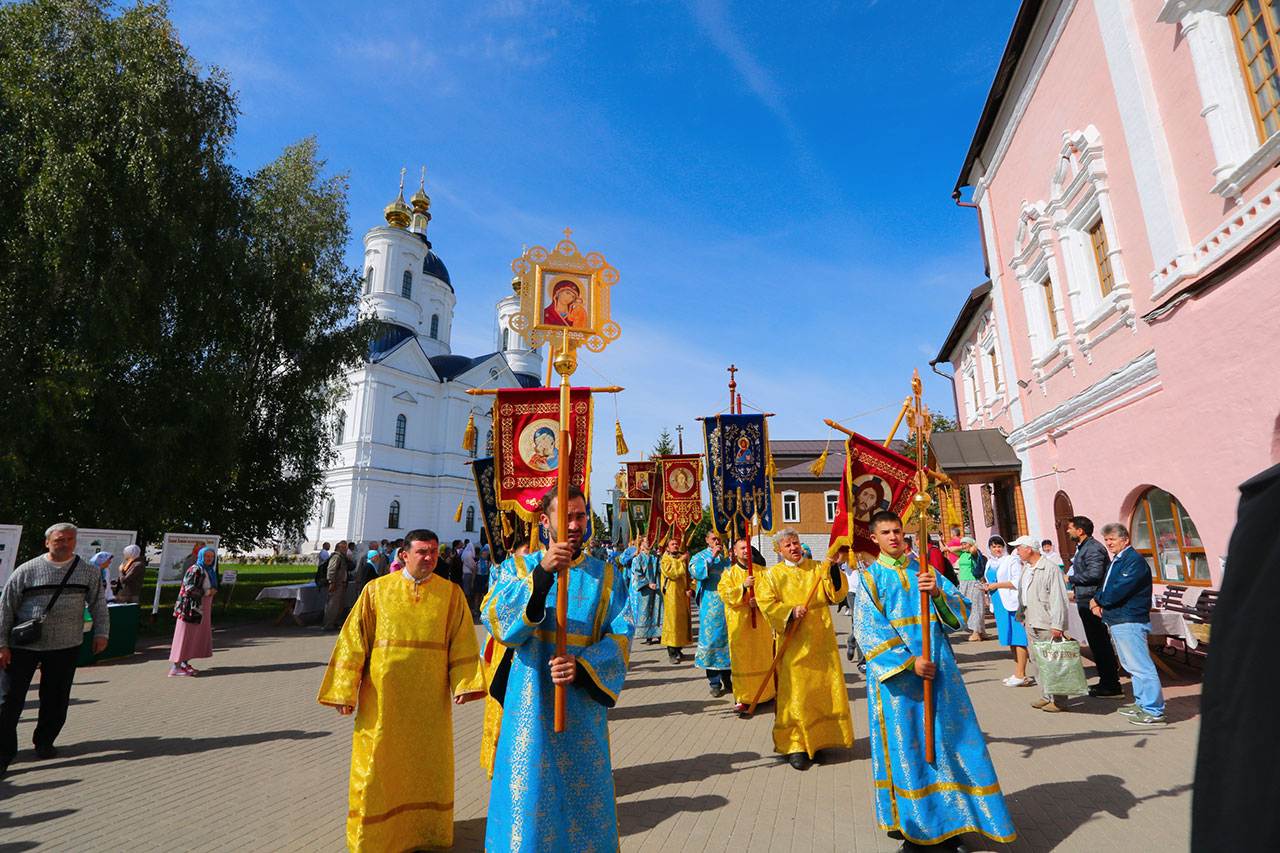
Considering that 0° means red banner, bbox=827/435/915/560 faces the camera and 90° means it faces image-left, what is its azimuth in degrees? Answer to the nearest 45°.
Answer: approximately 0°

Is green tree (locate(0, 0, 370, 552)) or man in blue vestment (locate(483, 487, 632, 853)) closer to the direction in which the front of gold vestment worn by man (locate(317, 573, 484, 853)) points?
the man in blue vestment

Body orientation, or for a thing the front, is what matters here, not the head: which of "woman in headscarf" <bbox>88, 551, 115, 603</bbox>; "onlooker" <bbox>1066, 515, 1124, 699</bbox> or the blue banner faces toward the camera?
the blue banner

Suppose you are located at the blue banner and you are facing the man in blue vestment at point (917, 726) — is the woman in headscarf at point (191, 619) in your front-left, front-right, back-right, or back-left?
back-right

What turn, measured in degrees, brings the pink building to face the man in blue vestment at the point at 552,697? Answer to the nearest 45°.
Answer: approximately 45° to its left

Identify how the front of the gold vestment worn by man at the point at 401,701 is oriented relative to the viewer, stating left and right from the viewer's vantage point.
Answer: facing the viewer

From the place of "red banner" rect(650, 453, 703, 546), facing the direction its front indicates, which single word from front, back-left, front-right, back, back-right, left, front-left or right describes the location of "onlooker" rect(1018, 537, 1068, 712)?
front-left

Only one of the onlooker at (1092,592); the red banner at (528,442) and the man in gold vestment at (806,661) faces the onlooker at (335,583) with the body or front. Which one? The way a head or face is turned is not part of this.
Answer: the onlooker at (1092,592)

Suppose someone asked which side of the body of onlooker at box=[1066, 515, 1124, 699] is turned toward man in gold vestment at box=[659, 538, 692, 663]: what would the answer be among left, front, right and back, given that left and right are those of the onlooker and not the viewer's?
front

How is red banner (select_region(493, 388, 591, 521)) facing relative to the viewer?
toward the camera

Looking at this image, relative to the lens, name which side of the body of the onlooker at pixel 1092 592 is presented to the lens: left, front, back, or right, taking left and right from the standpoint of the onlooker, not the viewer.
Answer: left

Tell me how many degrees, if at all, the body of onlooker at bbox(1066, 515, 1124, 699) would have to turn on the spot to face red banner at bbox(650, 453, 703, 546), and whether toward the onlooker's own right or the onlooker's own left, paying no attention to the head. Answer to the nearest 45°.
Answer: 0° — they already face it

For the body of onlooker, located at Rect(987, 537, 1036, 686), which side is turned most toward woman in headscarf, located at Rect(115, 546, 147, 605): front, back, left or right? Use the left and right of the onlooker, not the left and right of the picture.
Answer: front

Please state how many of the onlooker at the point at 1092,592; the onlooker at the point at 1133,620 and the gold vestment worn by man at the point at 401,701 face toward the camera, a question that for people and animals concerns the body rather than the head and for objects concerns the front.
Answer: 1

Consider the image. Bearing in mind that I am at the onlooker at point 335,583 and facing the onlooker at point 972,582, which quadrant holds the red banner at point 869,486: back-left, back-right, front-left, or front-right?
front-right

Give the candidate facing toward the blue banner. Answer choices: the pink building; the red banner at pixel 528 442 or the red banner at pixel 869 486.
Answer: the pink building
